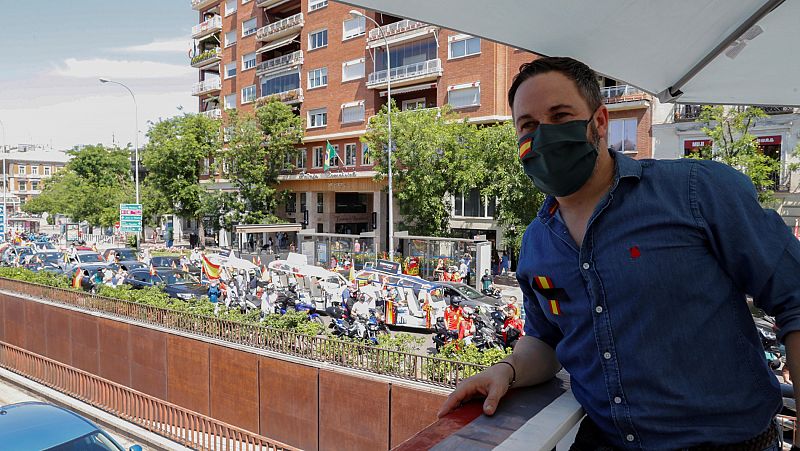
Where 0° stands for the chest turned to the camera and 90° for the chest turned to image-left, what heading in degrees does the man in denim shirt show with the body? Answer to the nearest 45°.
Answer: approximately 45°

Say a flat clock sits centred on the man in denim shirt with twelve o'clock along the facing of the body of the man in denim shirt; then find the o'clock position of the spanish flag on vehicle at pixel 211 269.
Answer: The spanish flag on vehicle is roughly at 3 o'clock from the man in denim shirt.

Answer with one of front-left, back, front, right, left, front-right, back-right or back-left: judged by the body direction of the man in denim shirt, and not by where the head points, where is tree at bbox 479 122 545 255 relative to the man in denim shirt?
back-right
